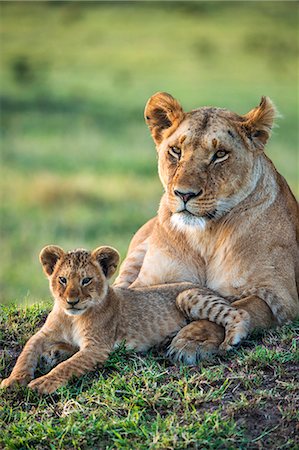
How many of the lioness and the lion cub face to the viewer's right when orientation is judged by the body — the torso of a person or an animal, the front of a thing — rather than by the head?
0

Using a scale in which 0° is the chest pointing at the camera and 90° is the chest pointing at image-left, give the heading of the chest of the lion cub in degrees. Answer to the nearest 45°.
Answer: approximately 45°

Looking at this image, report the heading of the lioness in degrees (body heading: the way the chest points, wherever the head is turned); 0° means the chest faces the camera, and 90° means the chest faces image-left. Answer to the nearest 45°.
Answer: approximately 45°

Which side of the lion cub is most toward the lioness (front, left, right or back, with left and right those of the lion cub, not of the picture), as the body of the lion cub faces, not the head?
back

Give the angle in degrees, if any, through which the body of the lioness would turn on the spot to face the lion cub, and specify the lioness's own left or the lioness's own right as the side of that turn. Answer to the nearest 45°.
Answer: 0° — it already faces it
